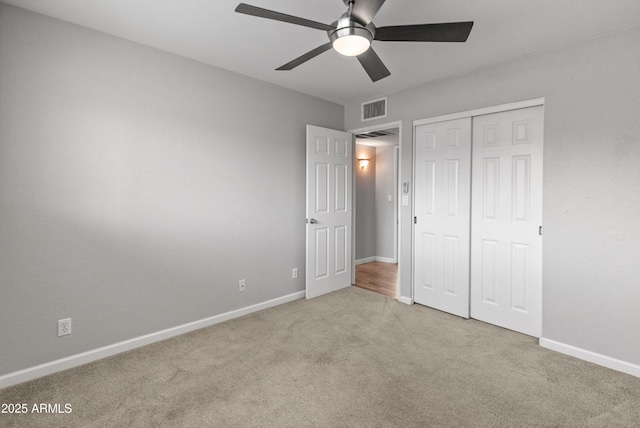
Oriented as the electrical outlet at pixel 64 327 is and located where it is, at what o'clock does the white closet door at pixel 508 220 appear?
The white closet door is roughly at 10 o'clock from the electrical outlet.

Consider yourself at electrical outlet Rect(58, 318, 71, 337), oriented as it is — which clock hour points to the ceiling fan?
The ceiling fan is roughly at 11 o'clock from the electrical outlet.

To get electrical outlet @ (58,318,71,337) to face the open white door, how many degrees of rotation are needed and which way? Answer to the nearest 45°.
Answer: approximately 90° to its left

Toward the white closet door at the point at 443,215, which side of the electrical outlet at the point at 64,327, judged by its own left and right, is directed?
left

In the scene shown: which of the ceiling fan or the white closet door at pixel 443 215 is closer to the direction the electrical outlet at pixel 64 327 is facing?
the ceiling fan

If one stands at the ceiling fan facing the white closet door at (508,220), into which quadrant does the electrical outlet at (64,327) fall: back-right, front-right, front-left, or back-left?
back-left
